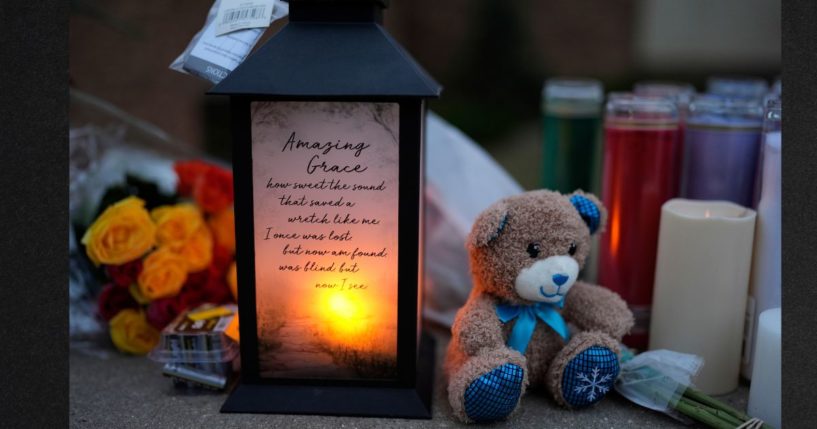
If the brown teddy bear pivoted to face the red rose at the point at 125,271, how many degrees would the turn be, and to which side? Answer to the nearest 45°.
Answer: approximately 135° to its right

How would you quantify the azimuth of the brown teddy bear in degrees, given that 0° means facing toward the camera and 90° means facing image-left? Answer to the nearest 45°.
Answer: approximately 315°

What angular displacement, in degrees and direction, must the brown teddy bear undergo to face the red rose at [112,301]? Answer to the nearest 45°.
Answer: approximately 135° to its right
